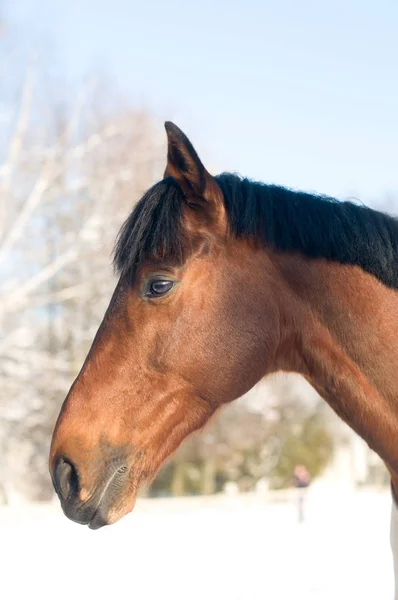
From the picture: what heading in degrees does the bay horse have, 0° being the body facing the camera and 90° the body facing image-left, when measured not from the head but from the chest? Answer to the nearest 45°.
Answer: approximately 90°

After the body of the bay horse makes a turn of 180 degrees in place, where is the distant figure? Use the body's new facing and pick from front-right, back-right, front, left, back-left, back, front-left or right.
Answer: left
